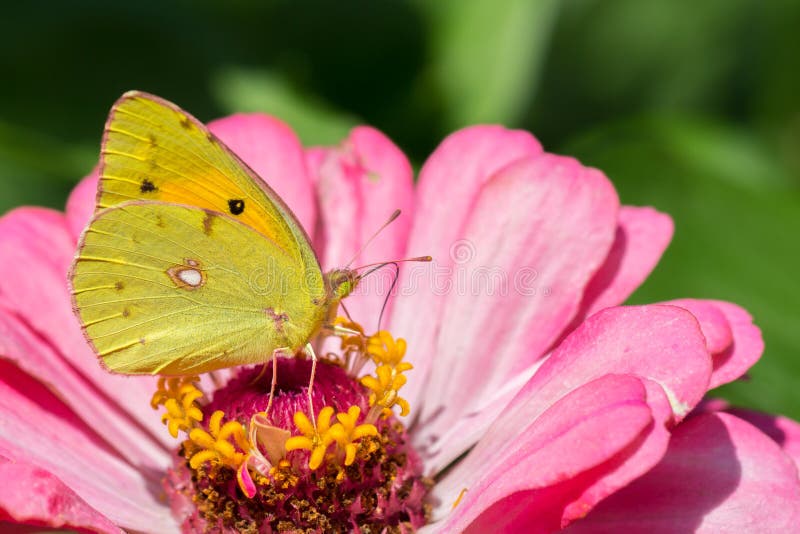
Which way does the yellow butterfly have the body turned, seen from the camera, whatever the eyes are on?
to the viewer's right
